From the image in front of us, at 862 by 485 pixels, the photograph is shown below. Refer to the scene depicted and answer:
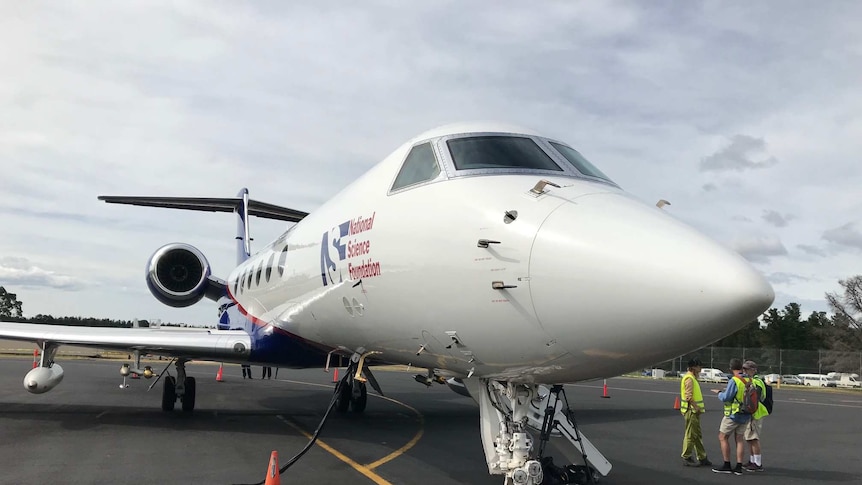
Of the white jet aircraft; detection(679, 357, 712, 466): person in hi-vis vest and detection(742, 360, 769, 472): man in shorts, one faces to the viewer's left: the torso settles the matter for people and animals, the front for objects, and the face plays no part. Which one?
the man in shorts

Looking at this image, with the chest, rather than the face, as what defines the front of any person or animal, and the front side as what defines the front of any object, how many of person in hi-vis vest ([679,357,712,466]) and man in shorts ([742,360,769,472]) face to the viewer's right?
1

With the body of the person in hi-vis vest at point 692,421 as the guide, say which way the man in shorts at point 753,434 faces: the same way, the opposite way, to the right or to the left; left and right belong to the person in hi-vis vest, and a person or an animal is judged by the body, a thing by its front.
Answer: the opposite way

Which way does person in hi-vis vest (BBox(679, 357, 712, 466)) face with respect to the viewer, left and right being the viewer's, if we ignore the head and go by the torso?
facing to the right of the viewer

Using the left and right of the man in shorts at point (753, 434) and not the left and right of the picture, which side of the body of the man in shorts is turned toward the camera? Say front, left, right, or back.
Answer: left

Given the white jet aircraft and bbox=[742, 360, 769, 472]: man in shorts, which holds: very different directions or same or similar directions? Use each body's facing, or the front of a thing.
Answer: very different directions

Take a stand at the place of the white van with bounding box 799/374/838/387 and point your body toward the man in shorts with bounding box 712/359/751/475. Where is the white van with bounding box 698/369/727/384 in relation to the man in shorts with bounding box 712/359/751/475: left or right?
right

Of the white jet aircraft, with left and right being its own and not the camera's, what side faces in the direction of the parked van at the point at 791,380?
left

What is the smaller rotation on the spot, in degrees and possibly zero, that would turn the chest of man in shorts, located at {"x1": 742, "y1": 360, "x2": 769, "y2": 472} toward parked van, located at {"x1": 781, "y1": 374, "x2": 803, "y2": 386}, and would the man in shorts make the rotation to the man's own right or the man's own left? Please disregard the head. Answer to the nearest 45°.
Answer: approximately 90° to the man's own right
